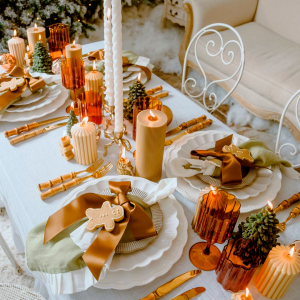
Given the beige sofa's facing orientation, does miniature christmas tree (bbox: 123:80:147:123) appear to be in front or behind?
in front

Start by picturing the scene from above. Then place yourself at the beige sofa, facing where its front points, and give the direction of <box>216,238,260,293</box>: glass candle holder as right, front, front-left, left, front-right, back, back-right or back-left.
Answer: front-left

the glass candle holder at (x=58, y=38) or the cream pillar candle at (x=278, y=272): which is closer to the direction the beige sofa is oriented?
the glass candle holder

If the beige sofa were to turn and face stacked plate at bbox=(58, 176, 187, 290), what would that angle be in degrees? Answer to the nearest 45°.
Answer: approximately 45° to its left

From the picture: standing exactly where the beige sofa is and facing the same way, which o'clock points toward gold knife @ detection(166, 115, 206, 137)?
The gold knife is roughly at 11 o'clock from the beige sofa.

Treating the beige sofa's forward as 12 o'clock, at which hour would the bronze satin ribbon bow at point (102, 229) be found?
The bronze satin ribbon bow is roughly at 11 o'clock from the beige sofa.

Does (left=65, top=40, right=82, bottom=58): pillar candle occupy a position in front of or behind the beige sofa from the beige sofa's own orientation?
in front

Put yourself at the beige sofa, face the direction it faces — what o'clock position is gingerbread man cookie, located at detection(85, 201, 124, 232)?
The gingerbread man cookie is roughly at 11 o'clock from the beige sofa.

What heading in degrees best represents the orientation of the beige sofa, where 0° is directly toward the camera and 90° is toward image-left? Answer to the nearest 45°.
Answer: approximately 45°

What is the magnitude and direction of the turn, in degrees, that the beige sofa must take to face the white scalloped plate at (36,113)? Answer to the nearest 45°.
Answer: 0° — it already faces it

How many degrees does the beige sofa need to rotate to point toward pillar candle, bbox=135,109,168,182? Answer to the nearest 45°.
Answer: approximately 45° to its left
